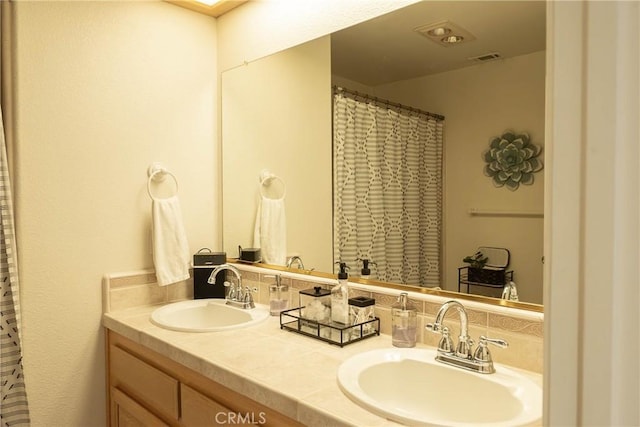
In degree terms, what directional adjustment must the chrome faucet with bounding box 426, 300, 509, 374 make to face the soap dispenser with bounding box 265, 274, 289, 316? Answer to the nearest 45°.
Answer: approximately 90° to its right

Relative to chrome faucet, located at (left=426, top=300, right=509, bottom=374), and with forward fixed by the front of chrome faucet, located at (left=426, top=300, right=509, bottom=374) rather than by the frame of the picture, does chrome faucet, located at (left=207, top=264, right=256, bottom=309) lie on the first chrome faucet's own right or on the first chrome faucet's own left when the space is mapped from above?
on the first chrome faucet's own right

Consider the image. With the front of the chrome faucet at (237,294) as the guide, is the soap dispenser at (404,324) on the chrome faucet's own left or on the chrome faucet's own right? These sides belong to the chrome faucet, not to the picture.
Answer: on the chrome faucet's own left

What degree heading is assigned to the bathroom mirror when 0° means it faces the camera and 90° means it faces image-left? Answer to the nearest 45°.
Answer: approximately 45°

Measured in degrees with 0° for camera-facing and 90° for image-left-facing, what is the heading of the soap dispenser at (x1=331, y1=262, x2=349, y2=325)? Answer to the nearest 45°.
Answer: approximately 45°

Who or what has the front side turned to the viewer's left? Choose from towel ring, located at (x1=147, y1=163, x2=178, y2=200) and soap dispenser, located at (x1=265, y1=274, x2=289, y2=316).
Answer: the soap dispenser

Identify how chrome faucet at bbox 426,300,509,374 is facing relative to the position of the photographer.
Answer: facing the viewer and to the left of the viewer

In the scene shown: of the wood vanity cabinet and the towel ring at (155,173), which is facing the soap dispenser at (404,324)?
the towel ring

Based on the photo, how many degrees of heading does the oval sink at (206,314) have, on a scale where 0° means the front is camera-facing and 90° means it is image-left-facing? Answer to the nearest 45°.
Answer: approximately 45°
